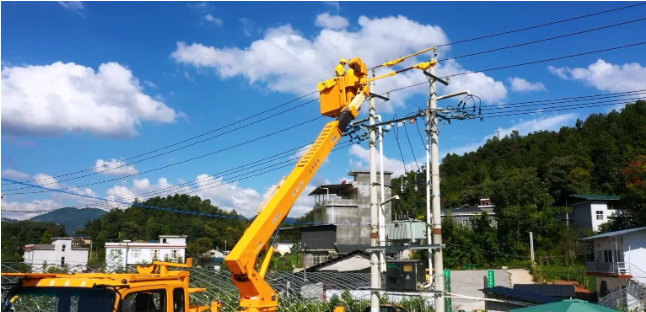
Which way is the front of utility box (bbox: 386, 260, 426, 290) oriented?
toward the camera

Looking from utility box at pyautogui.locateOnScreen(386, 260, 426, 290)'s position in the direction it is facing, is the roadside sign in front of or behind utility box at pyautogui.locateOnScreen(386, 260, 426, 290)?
behind

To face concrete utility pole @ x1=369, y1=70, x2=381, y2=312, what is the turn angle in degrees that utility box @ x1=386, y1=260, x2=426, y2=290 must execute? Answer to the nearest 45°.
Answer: approximately 135° to its right
